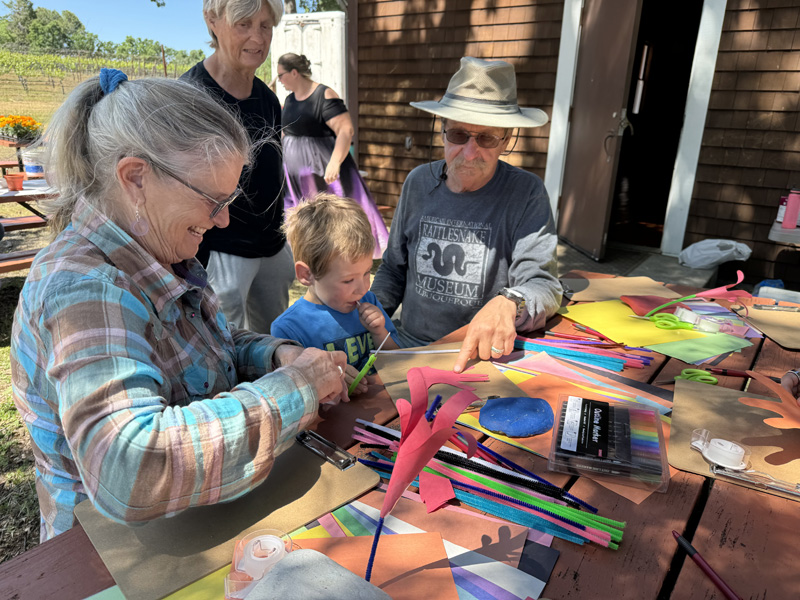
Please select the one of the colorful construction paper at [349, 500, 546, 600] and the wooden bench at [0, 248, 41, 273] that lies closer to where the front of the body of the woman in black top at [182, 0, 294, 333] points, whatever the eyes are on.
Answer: the colorful construction paper

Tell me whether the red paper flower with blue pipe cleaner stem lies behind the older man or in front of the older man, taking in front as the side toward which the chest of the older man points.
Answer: in front

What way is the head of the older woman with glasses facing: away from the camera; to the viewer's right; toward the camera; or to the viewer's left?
to the viewer's right

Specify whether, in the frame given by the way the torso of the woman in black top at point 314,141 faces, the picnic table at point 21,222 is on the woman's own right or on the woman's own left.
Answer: on the woman's own right

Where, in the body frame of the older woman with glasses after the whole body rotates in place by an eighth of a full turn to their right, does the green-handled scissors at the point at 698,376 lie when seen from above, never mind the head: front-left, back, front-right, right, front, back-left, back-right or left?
front-left

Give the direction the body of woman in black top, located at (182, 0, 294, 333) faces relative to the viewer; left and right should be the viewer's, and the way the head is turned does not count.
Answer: facing the viewer and to the right of the viewer

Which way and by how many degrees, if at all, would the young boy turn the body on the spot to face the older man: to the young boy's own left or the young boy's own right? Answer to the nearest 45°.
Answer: approximately 90° to the young boy's own left

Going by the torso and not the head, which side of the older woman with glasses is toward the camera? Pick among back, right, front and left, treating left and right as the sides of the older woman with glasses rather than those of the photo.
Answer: right

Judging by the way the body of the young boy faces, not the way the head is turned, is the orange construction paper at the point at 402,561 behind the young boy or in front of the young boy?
in front

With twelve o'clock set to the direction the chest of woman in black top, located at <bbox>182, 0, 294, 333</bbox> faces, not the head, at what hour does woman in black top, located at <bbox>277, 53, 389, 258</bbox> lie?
woman in black top, located at <bbox>277, 53, 389, 258</bbox> is roughly at 8 o'clock from woman in black top, located at <bbox>182, 0, 294, 333</bbox>.

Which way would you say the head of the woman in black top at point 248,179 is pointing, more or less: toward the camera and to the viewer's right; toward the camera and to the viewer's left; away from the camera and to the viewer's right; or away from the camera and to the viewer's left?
toward the camera and to the viewer's right

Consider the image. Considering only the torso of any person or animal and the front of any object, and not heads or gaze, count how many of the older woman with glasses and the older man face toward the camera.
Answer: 1

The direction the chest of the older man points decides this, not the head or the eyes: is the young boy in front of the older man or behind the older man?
in front
